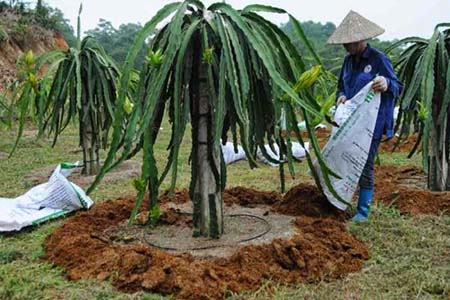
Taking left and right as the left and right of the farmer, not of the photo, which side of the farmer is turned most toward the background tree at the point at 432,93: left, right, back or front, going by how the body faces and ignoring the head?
back

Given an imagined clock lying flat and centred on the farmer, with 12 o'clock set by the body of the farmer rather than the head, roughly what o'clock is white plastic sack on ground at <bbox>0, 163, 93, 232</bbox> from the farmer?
The white plastic sack on ground is roughly at 1 o'clock from the farmer.

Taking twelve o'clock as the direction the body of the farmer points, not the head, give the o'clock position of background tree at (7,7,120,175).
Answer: The background tree is roughly at 2 o'clock from the farmer.

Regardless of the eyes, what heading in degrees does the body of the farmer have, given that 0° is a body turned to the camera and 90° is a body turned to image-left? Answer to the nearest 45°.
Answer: approximately 45°

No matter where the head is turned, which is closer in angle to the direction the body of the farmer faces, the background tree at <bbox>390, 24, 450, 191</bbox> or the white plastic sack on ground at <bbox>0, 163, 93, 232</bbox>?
the white plastic sack on ground

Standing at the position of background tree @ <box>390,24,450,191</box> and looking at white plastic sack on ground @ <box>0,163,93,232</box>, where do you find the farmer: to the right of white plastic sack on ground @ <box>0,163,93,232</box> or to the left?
left
